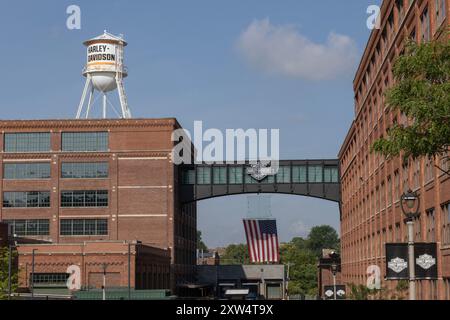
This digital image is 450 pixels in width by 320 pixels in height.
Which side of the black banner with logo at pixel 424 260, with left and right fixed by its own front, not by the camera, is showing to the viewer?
front

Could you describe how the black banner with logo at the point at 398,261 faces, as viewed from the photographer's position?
facing the viewer

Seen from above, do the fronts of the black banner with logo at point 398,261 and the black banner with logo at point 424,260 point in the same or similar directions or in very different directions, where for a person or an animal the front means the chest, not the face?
same or similar directions

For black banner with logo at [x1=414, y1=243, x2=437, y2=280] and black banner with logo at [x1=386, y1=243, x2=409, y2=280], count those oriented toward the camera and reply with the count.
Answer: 2
